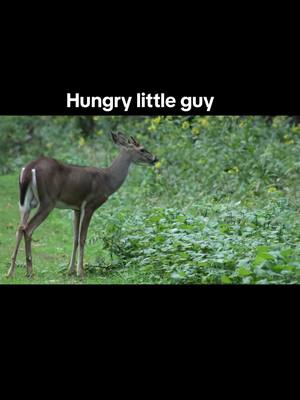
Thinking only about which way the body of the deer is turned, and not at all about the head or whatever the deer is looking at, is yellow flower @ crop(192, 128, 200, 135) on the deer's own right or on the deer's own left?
on the deer's own left

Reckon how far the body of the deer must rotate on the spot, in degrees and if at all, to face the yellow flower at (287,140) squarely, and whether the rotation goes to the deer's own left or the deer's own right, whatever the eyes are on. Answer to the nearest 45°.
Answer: approximately 45° to the deer's own left

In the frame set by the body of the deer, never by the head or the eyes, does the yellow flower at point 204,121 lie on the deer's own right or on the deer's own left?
on the deer's own left

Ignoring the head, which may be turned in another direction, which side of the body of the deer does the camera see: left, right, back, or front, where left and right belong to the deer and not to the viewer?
right

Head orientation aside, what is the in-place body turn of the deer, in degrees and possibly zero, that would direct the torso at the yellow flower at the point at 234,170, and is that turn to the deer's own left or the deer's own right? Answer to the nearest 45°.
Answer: approximately 45° to the deer's own left
